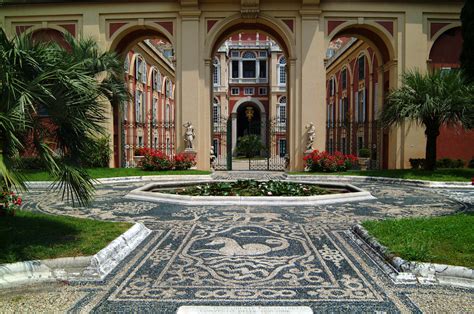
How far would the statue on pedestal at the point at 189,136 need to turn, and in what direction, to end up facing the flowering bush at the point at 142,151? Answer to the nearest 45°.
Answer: approximately 135° to its right

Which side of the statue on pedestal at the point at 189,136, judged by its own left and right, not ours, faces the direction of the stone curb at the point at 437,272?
front

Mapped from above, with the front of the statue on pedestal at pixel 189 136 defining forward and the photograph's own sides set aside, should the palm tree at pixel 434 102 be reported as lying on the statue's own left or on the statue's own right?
on the statue's own left

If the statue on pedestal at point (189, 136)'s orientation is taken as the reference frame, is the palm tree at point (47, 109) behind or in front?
in front

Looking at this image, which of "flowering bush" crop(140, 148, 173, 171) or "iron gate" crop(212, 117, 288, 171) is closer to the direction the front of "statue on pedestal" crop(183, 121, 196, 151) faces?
the flowering bush

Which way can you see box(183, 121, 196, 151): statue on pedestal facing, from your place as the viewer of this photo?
facing the viewer

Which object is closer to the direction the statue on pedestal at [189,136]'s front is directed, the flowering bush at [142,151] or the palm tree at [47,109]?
the palm tree

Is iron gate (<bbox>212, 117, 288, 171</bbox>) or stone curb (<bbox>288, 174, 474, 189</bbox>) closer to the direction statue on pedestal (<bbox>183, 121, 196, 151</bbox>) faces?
the stone curb

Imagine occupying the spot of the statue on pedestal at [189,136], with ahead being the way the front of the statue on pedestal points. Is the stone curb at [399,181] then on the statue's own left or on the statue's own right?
on the statue's own left

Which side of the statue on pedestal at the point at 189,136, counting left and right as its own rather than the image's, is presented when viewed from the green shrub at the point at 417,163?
left

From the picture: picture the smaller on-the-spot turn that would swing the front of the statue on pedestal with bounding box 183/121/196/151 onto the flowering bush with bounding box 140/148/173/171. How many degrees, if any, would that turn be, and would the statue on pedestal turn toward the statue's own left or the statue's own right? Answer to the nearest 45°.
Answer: approximately 45° to the statue's own right

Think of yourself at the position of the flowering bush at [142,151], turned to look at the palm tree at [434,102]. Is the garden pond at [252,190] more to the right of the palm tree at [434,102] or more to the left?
right

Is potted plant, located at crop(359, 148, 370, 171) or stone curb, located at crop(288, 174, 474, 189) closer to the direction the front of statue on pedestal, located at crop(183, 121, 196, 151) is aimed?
the stone curb

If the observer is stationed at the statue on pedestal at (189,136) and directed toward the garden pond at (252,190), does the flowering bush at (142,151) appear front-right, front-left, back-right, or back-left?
back-right

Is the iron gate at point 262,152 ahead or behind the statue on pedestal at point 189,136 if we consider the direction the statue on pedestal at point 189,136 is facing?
behind
